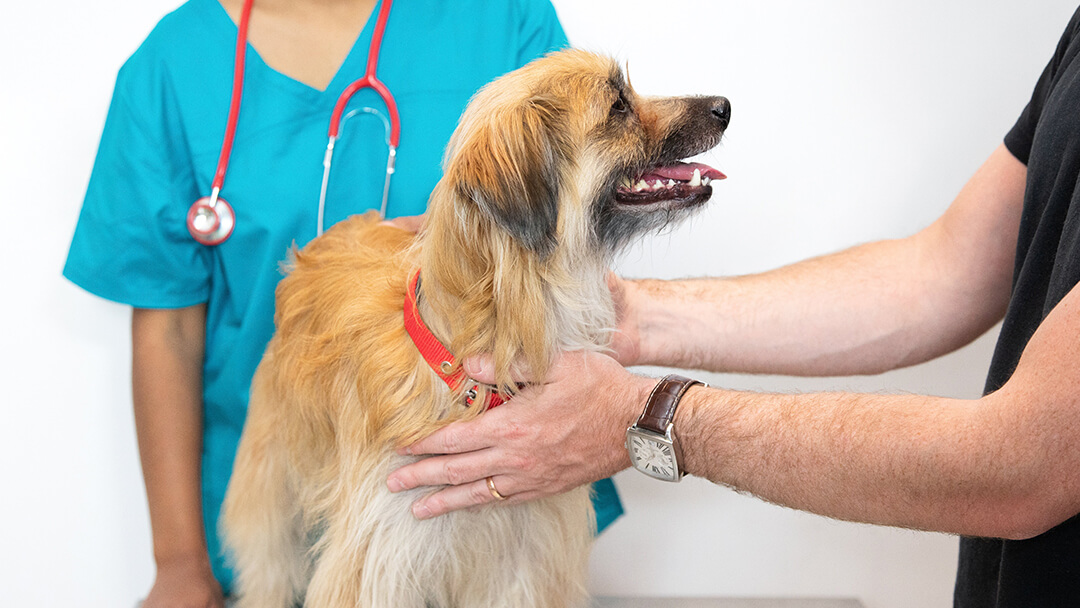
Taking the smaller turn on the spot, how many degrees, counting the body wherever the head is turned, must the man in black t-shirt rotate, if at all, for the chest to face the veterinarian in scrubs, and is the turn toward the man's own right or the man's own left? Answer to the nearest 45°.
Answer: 0° — they already face them

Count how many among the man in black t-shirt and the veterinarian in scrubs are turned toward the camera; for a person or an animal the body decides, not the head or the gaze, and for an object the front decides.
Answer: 1

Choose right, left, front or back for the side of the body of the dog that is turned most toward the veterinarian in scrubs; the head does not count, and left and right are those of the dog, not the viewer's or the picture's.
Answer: back

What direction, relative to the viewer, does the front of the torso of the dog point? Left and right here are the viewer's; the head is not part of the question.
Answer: facing the viewer and to the right of the viewer

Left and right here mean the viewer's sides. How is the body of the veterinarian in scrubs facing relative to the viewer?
facing the viewer

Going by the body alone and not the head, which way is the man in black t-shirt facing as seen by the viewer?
to the viewer's left
